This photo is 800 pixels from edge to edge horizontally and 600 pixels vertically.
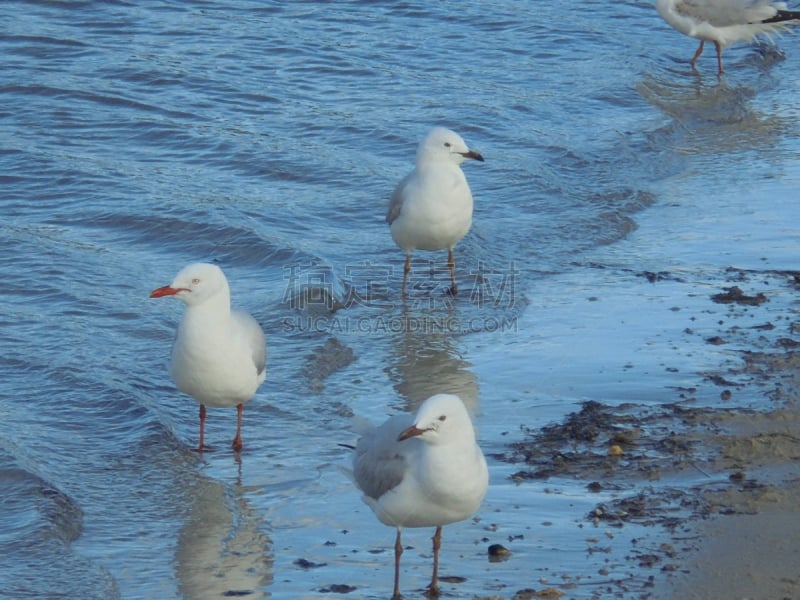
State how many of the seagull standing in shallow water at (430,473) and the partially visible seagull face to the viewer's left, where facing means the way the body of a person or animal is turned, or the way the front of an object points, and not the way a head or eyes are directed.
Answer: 1

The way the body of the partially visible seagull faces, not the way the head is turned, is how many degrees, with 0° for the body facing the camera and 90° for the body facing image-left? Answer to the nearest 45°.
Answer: approximately 90°

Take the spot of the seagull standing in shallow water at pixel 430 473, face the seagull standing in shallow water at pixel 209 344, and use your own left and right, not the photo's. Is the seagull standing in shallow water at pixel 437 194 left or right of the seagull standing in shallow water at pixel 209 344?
right

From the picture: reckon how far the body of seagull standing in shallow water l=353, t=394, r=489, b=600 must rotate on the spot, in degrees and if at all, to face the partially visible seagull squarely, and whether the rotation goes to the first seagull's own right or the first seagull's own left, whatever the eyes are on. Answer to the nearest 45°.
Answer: approximately 135° to the first seagull's own left

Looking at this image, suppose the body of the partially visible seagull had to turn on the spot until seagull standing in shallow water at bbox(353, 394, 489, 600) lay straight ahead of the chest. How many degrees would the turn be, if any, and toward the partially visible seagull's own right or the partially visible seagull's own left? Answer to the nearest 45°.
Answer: approximately 90° to the partially visible seagull's own left

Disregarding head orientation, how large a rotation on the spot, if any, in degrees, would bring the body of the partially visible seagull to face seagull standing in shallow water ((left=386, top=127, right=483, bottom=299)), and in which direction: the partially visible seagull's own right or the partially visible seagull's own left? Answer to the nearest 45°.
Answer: approximately 90° to the partially visible seagull's own left
